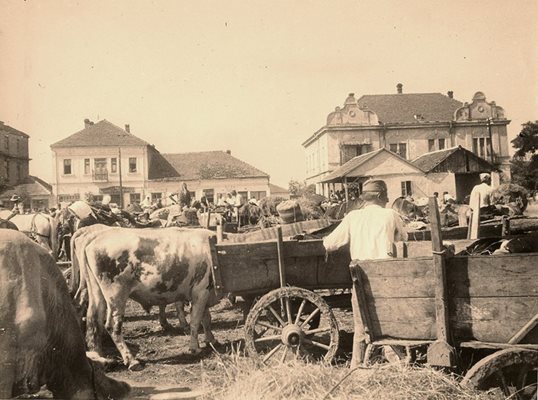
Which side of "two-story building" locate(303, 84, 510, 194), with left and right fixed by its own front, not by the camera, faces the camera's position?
front

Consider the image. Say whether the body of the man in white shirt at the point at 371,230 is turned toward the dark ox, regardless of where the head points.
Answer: no

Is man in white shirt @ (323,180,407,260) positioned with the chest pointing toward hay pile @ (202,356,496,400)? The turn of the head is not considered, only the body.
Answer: no

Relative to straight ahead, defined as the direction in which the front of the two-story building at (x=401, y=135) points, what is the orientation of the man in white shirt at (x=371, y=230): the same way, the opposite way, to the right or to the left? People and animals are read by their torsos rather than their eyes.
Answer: the opposite way

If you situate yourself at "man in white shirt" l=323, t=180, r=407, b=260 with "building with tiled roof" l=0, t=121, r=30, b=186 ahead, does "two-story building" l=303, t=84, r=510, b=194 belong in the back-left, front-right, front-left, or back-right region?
front-right

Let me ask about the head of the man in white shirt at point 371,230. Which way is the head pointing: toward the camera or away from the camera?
away from the camera

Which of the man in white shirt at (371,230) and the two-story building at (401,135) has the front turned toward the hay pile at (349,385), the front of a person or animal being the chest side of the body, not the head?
the two-story building

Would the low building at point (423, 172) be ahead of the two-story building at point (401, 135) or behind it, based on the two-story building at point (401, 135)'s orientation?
ahead

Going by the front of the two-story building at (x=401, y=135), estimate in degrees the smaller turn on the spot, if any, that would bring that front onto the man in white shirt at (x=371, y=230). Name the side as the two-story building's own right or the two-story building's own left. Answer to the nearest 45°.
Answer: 0° — it already faces them

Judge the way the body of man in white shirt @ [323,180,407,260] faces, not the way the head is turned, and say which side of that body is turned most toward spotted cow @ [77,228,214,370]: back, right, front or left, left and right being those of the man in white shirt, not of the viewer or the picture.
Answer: left

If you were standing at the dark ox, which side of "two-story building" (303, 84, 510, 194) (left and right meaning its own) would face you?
front

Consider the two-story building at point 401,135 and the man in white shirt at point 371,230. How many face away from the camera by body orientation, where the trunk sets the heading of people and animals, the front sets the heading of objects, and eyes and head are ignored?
1

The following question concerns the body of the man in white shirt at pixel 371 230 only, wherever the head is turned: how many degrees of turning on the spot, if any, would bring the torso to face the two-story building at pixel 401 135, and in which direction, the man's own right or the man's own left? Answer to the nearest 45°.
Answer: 0° — they already face it

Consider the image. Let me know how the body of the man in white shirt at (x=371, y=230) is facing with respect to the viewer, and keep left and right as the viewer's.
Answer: facing away from the viewer

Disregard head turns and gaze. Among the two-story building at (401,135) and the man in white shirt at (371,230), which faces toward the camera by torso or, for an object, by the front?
the two-story building

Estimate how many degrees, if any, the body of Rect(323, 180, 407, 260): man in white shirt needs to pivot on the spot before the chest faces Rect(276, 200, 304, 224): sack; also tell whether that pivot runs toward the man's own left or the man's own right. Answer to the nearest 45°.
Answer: approximately 45° to the man's own left

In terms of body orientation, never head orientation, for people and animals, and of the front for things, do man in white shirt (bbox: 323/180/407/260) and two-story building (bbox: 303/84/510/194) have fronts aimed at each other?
yes

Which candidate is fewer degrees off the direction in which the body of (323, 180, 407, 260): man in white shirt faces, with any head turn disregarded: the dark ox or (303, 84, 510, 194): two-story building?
the two-story building

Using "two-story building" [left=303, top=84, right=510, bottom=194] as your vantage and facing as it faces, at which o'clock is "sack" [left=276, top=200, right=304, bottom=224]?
The sack is roughly at 12 o'clock from the two-story building.

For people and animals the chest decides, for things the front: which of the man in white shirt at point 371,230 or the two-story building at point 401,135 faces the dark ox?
the two-story building
